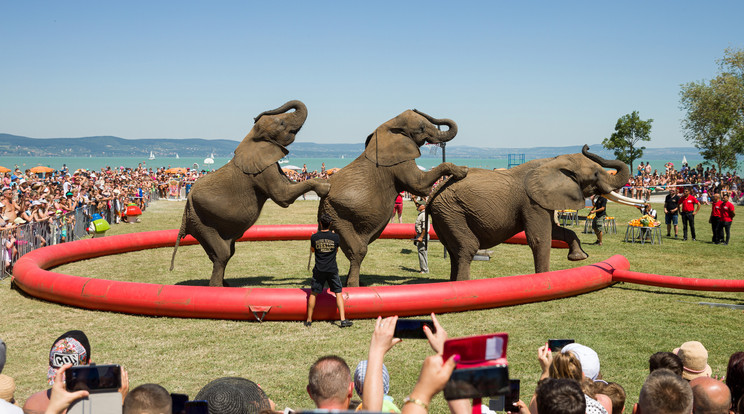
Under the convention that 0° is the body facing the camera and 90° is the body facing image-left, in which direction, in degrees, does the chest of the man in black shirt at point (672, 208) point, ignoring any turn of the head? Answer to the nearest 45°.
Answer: approximately 0°

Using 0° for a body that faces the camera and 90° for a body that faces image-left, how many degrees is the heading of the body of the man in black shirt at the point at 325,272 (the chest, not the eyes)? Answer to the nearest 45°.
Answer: approximately 180°

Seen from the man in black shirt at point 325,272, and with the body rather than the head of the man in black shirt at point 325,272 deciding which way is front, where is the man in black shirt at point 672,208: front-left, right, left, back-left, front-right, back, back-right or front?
front-right

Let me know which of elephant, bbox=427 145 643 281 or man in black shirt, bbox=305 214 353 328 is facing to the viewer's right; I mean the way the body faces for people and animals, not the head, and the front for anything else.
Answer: the elephant

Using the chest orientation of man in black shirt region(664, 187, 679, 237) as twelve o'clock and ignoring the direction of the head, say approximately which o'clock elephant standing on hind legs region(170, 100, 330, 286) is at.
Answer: The elephant standing on hind legs is roughly at 1 o'clock from the man in black shirt.

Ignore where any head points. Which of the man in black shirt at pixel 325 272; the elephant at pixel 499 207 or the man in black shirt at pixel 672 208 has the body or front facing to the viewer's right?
the elephant

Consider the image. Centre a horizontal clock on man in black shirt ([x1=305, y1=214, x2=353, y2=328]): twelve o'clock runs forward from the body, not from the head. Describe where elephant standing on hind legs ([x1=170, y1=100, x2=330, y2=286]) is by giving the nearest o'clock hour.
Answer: The elephant standing on hind legs is roughly at 11 o'clock from the man in black shirt.

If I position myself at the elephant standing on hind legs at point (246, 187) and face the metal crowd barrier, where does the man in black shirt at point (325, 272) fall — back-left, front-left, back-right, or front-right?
back-left

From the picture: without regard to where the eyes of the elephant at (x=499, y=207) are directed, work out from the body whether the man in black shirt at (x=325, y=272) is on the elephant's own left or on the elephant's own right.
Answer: on the elephant's own right

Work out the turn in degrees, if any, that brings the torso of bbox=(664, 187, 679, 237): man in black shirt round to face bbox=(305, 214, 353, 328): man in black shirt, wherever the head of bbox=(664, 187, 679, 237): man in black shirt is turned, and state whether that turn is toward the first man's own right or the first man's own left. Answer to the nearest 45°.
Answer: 0° — they already face them

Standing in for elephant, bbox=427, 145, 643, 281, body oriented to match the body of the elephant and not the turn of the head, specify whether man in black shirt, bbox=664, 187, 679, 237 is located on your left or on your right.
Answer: on your left

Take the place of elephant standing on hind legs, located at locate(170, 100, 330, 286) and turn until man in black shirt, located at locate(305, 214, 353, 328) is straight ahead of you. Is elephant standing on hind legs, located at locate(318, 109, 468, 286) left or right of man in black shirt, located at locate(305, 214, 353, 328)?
left

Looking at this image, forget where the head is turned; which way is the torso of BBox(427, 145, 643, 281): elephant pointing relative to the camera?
to the viewer's right
